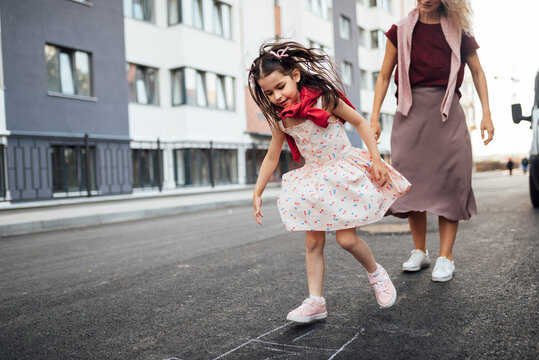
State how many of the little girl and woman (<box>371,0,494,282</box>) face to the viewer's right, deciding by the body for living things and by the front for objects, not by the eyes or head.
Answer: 0

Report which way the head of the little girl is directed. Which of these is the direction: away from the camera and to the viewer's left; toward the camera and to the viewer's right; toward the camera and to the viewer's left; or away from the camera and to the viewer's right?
toward the camera and to the viewer's left

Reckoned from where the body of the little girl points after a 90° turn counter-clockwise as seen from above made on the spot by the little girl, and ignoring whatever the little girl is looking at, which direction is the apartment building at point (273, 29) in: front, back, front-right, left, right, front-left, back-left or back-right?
back-left

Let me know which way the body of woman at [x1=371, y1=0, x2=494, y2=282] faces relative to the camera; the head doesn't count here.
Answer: toward the camera

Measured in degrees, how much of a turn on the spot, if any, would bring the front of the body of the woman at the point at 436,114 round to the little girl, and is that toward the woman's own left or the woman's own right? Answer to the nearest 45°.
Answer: approximately 45° to the woman's own right

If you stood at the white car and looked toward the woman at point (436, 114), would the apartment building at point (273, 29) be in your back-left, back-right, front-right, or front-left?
back-right

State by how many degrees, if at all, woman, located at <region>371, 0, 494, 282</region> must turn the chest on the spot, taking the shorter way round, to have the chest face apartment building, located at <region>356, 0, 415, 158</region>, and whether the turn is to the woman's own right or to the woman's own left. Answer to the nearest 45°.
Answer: approximately 180°

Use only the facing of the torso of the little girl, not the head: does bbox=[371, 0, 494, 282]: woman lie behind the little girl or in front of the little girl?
behind

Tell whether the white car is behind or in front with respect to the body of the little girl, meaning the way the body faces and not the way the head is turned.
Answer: behind

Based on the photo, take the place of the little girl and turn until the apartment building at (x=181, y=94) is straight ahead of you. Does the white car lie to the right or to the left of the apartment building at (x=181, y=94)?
right

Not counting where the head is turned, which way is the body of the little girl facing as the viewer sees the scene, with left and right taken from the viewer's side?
facing the viewer and to the left of the viewer

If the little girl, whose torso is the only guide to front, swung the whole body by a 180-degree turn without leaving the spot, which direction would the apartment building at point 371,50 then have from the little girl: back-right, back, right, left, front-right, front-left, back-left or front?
front-left
